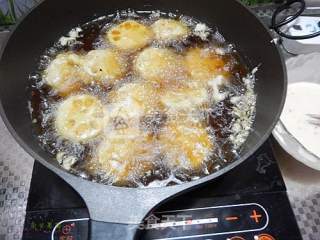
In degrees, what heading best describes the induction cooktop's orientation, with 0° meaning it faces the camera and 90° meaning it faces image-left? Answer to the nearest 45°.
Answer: approximately 0°
